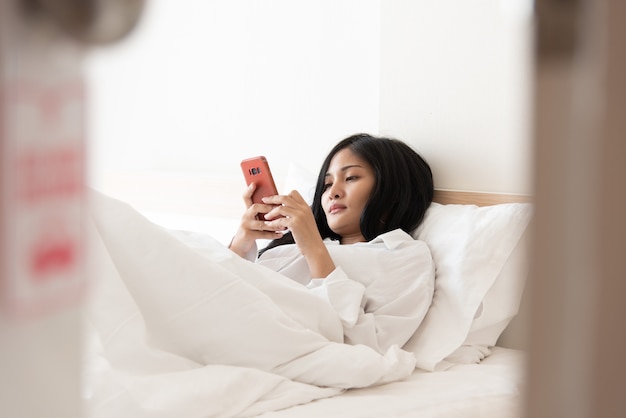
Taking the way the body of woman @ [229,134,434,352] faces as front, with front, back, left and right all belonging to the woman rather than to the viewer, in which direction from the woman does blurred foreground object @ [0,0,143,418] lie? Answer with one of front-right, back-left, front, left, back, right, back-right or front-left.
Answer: front-left

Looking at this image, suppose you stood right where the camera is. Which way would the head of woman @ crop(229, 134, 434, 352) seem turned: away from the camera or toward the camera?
toward the camera

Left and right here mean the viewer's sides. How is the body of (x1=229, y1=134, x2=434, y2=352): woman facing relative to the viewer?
facing the viewer and to the left of the viewer
